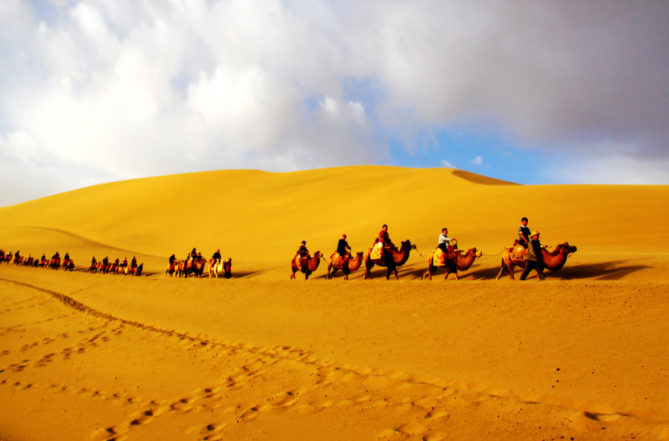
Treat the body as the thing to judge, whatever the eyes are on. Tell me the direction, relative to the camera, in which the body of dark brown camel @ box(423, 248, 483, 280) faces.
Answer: to the viewer's right

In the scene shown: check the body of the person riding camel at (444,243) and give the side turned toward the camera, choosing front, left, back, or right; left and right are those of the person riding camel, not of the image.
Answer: right

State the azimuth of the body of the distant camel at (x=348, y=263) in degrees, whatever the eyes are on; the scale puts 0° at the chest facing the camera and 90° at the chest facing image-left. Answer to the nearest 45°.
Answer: approximately 270°

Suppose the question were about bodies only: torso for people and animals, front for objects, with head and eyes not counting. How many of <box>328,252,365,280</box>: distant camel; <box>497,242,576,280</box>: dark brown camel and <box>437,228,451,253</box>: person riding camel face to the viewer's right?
3

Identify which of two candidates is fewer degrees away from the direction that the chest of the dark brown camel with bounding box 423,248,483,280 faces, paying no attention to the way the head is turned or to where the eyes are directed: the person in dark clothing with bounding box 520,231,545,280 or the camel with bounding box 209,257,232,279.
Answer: the person in dark clothing

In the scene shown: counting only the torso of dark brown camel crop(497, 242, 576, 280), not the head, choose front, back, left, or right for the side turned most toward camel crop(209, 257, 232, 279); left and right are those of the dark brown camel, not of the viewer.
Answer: back

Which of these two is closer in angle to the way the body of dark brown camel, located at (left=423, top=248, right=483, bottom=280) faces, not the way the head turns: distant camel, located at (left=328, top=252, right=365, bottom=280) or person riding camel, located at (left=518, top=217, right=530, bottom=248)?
the person riding camel

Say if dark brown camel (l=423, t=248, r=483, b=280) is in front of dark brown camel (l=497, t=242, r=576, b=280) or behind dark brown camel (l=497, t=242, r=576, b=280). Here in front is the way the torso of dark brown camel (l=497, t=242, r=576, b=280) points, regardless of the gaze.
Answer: behind

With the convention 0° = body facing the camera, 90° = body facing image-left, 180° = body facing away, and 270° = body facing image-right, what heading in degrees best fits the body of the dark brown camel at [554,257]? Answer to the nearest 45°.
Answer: approximately 270°
